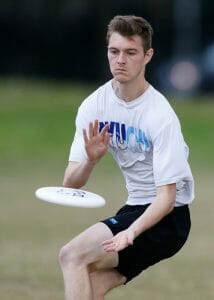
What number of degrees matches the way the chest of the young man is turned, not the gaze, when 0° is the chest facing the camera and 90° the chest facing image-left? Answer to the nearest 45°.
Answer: approximately 45°
